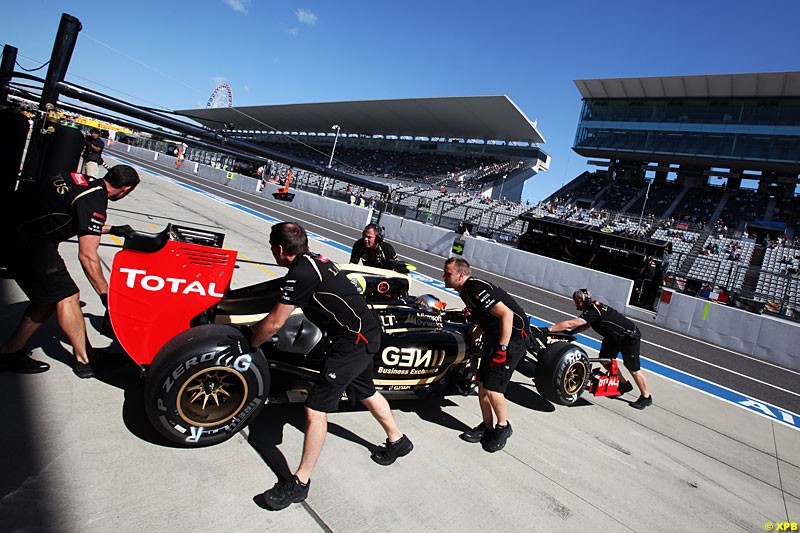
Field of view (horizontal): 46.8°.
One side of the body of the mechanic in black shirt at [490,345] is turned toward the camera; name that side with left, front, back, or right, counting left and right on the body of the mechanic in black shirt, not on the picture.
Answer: left

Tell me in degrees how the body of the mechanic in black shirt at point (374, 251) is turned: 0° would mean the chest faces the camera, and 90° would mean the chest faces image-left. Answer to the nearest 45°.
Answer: approximately 45°

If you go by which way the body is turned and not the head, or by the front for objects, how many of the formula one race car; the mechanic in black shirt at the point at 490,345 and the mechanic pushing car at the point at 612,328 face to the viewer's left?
2

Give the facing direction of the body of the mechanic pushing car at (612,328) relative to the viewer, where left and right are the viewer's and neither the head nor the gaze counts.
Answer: facing to the left of the viewer

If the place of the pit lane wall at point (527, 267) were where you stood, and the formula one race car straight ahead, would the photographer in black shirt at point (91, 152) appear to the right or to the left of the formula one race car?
right

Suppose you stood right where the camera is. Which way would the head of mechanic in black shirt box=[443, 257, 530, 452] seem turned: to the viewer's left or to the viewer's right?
to the viewer's left

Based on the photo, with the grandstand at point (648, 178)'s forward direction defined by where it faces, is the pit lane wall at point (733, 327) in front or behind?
in front

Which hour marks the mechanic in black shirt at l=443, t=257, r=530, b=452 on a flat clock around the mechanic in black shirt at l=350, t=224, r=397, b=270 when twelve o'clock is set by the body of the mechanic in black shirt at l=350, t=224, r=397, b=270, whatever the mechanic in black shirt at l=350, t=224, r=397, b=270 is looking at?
the mechanic in black shirt at l=443, t=257, r=530, b=452 is roughly at 10 o'clock from the mechanic in black shirt at l=350, t=224, r=397, b=270.

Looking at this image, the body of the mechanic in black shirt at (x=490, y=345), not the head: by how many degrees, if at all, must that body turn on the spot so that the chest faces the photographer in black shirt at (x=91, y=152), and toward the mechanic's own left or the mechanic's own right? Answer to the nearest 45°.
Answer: approximately 45° to the mechanic's own right
